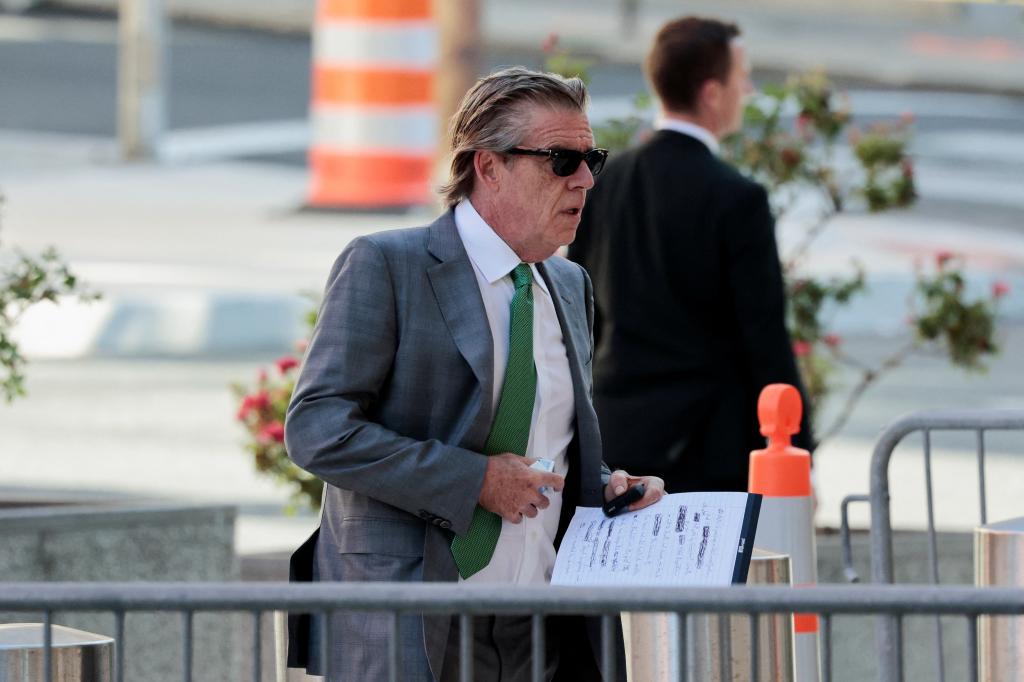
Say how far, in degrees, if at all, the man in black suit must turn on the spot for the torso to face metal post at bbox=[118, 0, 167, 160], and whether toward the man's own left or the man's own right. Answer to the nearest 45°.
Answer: approximately 45° to the man's own left

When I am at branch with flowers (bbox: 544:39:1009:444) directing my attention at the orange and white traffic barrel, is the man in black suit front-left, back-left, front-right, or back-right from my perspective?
back-left

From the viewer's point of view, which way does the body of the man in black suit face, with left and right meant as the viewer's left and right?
facing away from the viewer and to the right of the viewer

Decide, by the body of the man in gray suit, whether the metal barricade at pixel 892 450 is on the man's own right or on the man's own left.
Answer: on the man's own left

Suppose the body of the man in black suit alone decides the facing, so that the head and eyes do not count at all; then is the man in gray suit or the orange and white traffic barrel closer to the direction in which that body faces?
the orange and white traffic barrel

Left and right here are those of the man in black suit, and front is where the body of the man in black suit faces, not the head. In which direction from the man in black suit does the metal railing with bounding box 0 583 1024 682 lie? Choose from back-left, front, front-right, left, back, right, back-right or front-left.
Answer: back-right

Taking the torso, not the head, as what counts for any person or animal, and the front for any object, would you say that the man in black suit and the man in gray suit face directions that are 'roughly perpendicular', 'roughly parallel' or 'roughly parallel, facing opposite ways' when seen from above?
roughly perpendicular

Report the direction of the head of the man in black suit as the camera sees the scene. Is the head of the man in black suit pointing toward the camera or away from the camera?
away from the camera

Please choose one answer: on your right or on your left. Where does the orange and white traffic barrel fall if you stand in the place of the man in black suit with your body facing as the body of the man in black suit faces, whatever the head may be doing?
on your left

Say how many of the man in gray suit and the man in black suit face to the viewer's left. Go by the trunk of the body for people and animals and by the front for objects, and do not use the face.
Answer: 0
